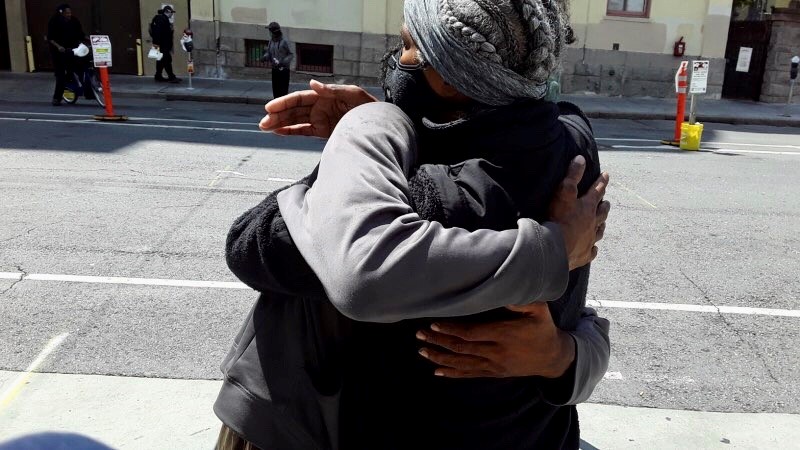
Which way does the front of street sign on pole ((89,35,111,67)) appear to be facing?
toward the camera

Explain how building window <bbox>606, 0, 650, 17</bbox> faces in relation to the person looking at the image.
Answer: facing the viewer

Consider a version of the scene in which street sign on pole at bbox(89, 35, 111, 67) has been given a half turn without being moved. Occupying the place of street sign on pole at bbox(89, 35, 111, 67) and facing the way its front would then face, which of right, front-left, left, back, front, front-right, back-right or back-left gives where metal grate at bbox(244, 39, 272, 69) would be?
front-right

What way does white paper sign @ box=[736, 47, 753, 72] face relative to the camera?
toward the camera

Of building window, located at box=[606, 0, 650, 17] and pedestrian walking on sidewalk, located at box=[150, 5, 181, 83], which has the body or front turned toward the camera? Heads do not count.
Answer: the building window

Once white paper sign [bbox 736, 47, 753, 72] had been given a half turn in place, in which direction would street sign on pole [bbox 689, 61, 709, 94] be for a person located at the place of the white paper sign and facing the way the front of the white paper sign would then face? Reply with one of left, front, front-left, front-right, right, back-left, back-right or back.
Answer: back

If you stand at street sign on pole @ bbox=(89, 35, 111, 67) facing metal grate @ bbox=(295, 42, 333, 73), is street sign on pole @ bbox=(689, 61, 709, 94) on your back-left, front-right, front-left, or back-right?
front-right

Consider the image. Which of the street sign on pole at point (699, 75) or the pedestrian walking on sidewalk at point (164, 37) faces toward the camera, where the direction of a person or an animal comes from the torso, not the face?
the street sign on pole

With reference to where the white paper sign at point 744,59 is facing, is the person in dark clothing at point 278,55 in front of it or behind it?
in front

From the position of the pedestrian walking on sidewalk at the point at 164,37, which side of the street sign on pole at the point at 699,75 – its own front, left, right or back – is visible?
right
